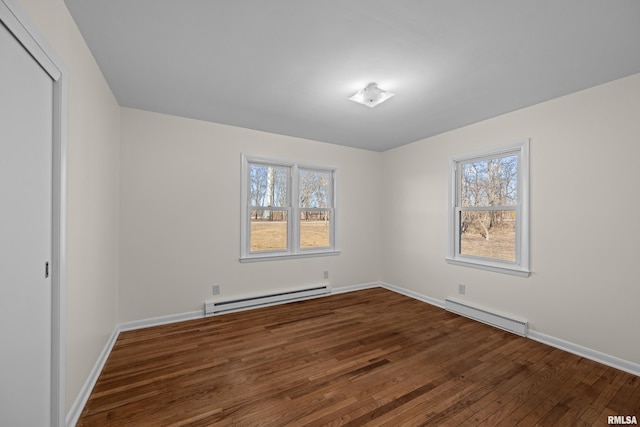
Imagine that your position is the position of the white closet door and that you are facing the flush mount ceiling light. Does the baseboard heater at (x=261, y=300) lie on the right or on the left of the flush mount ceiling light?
left

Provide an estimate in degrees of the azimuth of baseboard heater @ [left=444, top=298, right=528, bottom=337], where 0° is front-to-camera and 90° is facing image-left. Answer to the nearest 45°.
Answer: approximately 45°

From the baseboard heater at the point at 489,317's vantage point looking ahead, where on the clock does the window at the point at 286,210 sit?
The window is roughly at 1 o'clock from the baseboard heater.

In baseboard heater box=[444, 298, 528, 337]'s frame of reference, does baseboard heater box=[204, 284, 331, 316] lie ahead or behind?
ahead

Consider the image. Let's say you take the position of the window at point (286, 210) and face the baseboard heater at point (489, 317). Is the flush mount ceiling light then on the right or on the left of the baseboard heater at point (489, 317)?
right

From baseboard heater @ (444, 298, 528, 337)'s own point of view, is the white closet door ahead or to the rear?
ahead
